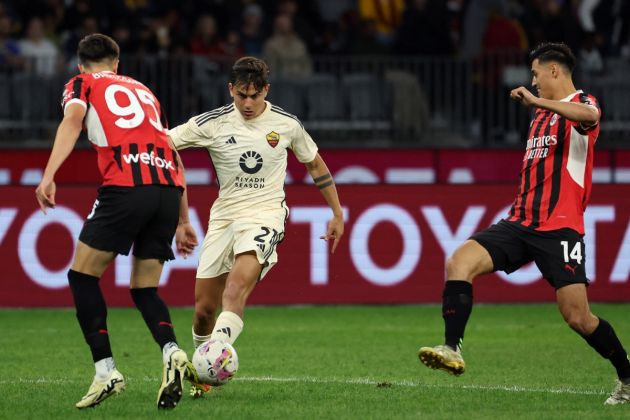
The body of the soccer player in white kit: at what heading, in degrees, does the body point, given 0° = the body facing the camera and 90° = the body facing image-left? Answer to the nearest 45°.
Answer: approximately 0°

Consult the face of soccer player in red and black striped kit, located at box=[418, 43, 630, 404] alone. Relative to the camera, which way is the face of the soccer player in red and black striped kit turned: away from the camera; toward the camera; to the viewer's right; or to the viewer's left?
to the viewer's left

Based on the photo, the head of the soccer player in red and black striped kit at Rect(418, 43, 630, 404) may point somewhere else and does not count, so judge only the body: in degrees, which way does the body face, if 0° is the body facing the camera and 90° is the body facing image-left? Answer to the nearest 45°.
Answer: approximately 45°

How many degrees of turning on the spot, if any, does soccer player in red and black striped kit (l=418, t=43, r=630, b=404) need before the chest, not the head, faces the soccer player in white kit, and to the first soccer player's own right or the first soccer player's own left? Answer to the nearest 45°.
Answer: approximately 45° to the first soccer player's own right

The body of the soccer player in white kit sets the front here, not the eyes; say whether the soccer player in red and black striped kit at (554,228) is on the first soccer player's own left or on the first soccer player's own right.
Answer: on the first soccer player's own left

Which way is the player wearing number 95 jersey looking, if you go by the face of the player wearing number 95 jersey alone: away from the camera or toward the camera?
away from the camera
